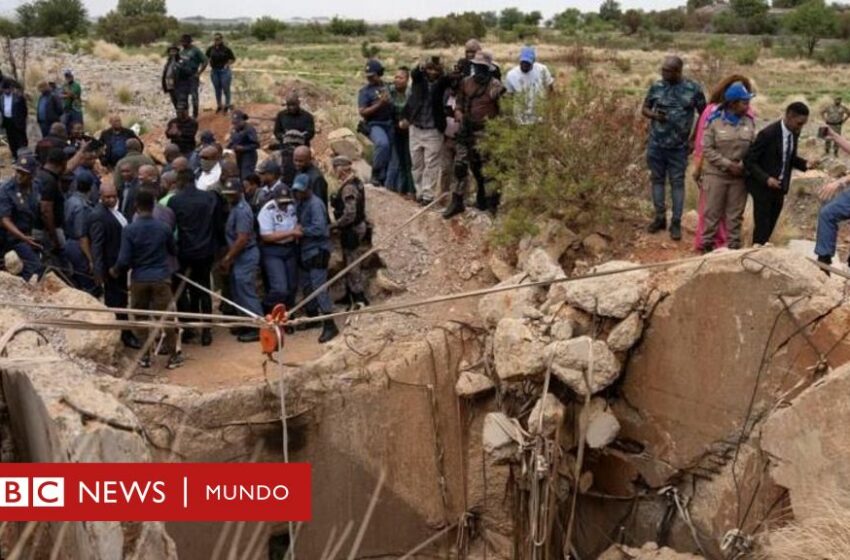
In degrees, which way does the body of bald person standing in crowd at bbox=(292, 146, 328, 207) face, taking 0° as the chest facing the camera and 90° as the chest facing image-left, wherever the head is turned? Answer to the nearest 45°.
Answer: approximately 45°

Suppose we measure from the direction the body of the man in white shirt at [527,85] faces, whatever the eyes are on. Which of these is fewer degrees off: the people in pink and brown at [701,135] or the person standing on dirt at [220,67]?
the people in pink and brown

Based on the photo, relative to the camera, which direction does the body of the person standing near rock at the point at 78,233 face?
away from the camera

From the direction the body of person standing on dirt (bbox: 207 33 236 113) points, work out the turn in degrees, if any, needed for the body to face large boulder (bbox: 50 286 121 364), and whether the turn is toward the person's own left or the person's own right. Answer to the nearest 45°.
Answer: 0° — they already face it

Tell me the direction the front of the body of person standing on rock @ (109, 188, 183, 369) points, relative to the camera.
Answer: away from the camera

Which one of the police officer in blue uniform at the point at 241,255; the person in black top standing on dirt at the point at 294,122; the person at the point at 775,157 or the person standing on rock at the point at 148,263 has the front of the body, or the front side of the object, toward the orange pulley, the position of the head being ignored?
the person in black top standing on dirt at the point at 294,122

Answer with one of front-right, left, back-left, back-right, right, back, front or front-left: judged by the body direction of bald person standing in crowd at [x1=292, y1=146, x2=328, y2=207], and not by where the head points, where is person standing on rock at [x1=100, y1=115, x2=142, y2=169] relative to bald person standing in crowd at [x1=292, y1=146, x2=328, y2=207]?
right
